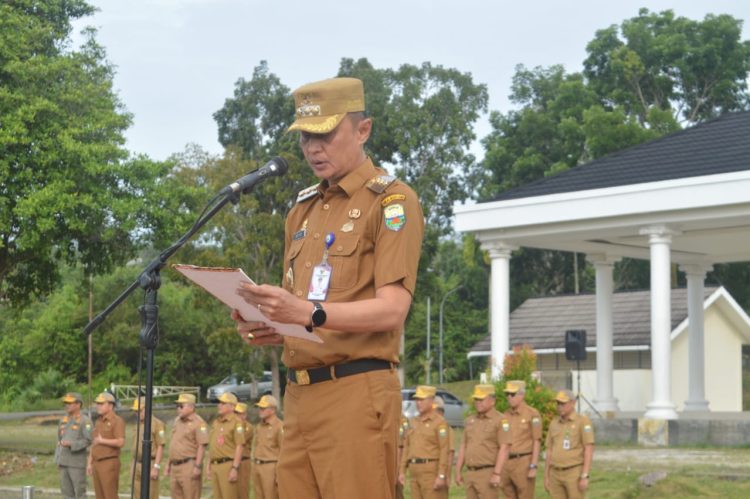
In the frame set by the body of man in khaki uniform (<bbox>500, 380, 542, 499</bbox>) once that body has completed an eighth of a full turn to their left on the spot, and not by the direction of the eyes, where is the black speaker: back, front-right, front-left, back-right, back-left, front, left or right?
back

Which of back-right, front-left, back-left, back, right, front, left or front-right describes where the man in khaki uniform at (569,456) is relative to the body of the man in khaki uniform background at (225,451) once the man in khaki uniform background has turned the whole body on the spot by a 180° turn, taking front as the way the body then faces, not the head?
right

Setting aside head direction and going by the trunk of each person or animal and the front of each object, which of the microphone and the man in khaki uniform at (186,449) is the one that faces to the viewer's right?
the microphone

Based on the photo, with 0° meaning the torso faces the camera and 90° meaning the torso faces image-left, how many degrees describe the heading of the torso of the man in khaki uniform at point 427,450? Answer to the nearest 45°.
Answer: approximately 45°

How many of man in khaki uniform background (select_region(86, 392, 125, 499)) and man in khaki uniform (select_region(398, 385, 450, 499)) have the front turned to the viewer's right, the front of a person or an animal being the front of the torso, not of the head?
0

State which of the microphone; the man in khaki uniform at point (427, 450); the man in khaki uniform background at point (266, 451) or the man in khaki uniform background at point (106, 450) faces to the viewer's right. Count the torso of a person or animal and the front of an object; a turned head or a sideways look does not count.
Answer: the microphone

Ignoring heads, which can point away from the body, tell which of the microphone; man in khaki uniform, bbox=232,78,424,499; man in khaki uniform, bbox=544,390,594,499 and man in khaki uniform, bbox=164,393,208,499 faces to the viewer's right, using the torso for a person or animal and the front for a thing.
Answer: the microphone

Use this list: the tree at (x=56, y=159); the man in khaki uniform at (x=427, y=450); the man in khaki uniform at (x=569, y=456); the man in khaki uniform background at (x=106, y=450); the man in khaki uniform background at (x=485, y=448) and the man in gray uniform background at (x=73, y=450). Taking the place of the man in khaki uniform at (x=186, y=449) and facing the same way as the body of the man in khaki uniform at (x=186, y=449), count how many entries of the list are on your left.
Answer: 3

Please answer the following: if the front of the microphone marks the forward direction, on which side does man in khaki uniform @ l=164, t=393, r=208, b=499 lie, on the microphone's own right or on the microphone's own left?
on the microphone's own left

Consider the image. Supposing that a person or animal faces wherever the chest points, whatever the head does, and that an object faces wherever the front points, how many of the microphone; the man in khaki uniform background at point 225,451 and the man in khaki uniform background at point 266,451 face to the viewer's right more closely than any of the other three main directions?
1

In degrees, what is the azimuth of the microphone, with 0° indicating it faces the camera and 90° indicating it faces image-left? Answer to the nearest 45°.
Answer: approximately 270°

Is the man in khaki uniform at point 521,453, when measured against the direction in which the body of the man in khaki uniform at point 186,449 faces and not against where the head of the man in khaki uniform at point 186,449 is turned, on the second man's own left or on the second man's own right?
on the second man's own left

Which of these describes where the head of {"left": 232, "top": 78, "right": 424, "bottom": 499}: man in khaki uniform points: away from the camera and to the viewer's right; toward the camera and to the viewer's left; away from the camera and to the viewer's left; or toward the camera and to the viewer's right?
toward the camera and to the viewer's left

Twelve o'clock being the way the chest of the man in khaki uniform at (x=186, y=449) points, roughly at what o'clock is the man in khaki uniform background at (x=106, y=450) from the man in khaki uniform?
The man in khaki uniform background is roughly at 2 o'clock from the man in khaki uniform.

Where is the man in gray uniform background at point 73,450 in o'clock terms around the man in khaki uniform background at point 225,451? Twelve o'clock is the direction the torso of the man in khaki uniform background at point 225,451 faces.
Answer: the man in gray uniform background at point 73,450 is roughly at 2 o'clock from the man in khaki uniform background at point 225,451.
